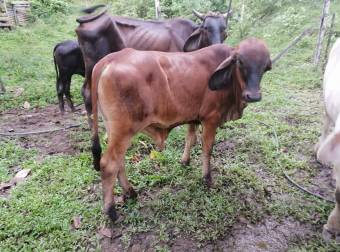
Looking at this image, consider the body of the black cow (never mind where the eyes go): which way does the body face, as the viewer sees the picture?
to the viewer's right

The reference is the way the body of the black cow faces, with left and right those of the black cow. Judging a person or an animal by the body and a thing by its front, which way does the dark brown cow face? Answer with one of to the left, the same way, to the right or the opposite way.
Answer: the same way

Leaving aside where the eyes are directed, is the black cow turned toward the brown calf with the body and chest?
no

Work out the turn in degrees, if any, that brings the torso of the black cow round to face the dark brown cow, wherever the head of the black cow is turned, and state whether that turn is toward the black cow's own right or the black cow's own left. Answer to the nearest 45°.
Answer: approximately 45° to the black cow's own right

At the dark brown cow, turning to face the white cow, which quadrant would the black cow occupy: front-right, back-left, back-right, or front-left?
back-right

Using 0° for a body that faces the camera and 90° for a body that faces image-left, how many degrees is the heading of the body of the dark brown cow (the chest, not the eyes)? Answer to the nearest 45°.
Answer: approximately 270°

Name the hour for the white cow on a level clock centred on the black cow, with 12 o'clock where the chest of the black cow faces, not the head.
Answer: The white cow is roughly at 2 o'clock from the black cow.

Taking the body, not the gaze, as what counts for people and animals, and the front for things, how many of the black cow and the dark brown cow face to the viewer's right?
2

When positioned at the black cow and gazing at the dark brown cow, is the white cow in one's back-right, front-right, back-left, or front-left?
front-right

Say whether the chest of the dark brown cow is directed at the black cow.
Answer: no

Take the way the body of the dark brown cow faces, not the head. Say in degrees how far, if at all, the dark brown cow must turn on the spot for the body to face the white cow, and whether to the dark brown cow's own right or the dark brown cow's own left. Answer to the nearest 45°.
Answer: approximately 45° to the dark brown cow's own right

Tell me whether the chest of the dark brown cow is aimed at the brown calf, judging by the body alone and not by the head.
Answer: no
